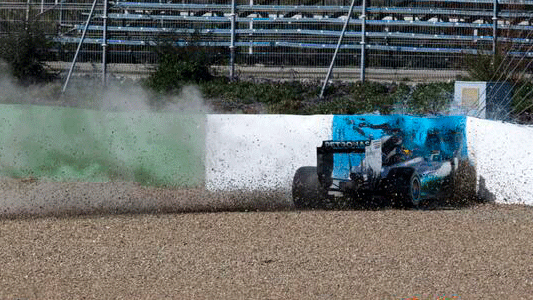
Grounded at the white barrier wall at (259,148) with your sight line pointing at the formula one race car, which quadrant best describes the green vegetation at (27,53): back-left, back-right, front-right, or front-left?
back-left

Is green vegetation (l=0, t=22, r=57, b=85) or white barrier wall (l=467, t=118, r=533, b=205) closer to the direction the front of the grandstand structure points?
the white barrier wall

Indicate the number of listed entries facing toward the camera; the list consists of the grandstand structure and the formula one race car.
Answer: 1

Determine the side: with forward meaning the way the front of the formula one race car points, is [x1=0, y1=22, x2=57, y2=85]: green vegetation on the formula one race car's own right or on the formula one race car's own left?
on the formula one race car's own left

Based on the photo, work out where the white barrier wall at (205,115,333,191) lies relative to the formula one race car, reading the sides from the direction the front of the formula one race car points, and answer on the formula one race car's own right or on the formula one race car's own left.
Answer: on the formula one race car's own left

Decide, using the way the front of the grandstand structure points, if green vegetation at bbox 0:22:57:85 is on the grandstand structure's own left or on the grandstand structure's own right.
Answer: on the grandstand structure's own right

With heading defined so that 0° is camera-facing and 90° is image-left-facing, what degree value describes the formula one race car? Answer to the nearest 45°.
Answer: approximately 225°

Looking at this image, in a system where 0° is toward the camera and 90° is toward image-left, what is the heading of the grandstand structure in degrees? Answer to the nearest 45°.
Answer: approximately 0°

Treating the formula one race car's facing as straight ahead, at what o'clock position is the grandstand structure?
The grandstand structure is roughly at 10 o'clock from the formula one race car.
